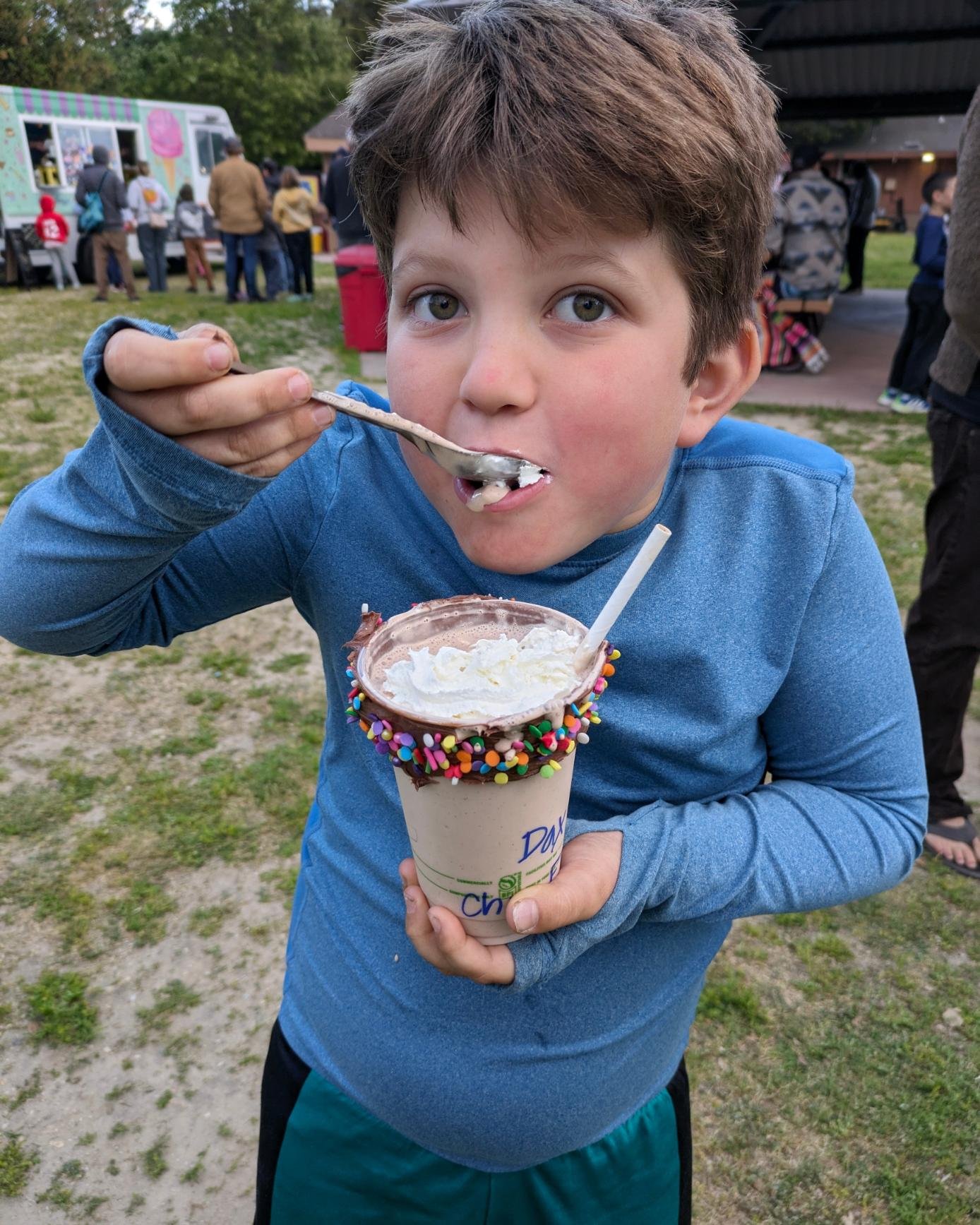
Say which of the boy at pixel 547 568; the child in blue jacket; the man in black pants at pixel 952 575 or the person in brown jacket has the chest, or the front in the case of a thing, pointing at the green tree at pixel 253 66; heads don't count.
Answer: the person in brown jacket

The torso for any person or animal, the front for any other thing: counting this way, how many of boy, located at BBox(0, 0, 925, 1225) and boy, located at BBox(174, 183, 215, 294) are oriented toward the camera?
1

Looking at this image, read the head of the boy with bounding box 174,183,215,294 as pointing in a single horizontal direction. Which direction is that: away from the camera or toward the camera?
away from the camera

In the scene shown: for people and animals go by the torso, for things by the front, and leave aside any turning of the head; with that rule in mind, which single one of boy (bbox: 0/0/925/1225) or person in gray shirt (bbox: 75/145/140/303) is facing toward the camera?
the boy

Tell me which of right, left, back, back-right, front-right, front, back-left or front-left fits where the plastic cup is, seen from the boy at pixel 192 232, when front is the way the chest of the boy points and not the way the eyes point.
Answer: back

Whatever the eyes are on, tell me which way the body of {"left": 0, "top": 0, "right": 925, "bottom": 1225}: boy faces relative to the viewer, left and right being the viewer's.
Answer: facing the viewer

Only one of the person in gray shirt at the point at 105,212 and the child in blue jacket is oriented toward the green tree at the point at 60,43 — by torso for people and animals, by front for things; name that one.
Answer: the person in gray shirt

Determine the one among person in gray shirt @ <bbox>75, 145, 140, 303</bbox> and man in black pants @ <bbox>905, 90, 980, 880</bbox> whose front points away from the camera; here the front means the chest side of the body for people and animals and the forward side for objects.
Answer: the person in gray shirt

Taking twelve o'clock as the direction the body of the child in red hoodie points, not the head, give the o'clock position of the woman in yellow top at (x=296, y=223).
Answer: The woman in yellow top is roughly at 4 o'clock from the child in red hoodie.

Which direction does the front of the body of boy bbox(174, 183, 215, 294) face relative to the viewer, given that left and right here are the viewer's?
facing away from the viewer

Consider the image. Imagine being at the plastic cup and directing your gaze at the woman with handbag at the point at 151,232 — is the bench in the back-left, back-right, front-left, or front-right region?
front-right

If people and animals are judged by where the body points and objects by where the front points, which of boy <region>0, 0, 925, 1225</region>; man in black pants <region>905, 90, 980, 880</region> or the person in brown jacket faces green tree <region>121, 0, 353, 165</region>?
the person in brown jacket

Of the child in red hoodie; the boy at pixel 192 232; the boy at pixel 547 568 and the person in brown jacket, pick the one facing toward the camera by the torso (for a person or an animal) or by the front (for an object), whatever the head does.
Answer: the boy at pixel 547 568

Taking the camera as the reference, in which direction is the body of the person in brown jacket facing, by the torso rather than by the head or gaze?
away from the camera

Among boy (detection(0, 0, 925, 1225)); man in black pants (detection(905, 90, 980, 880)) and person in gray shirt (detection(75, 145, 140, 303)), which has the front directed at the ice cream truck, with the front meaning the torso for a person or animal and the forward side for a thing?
the person in gray shirt
